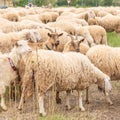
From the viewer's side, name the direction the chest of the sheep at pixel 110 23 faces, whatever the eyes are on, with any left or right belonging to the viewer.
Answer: facing to the left of the viewer

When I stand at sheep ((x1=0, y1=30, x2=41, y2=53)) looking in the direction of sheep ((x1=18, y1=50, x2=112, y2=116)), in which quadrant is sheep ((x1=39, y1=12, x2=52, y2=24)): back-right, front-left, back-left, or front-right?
back-left
